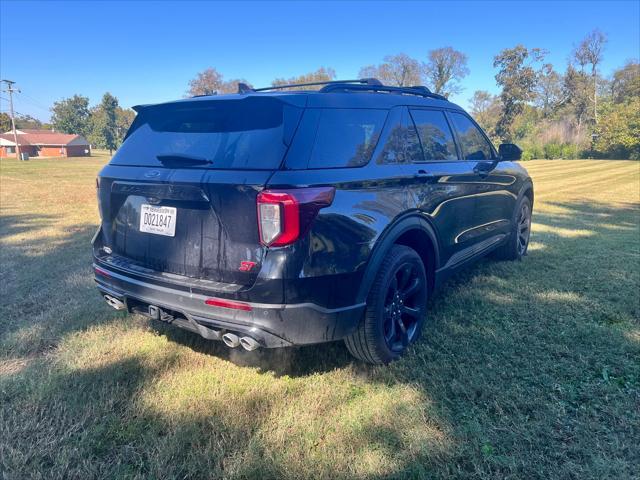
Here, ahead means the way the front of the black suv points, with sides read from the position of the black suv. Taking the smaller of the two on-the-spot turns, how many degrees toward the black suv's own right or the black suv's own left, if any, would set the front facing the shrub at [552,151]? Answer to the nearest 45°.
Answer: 0° — it already faces it

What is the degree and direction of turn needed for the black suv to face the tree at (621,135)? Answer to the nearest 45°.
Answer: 0° — it already faces it

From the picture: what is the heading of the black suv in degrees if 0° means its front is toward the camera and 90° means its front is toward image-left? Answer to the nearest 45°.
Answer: approximately 225°
